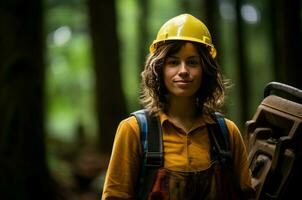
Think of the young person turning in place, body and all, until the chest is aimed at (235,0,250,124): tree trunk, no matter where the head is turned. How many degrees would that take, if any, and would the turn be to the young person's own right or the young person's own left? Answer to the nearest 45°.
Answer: approximately 180°

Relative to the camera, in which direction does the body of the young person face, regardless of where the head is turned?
toward the camera

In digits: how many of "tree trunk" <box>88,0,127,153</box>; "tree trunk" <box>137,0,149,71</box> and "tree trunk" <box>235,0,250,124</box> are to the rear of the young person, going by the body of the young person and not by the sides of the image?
3

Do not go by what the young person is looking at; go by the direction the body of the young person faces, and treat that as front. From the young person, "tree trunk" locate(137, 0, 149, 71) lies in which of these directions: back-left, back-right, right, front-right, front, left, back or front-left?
back

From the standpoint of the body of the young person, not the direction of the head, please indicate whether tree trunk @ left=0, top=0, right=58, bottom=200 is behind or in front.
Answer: behind

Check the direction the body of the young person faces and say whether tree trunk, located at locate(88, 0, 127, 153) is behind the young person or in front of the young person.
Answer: behind
